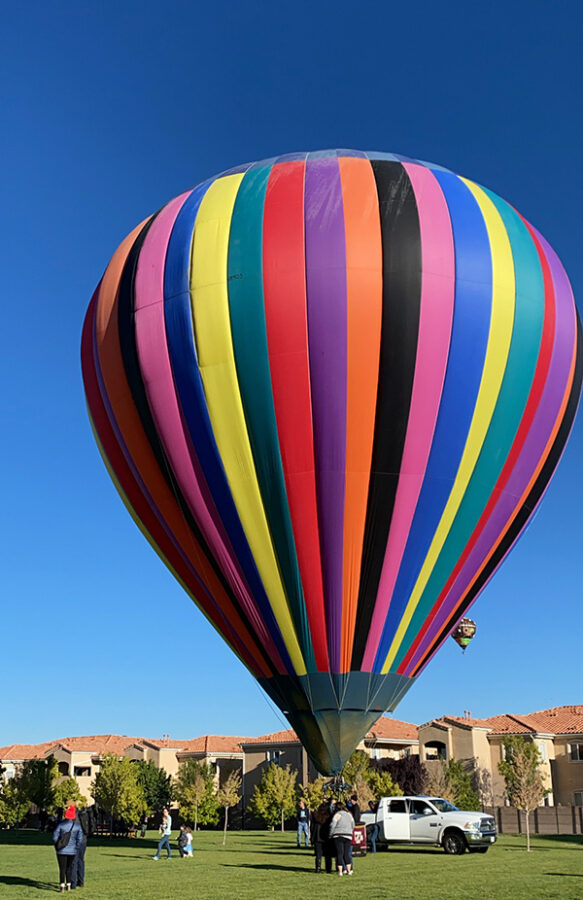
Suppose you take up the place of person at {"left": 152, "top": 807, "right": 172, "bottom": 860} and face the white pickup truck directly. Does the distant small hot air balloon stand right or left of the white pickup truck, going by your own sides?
left

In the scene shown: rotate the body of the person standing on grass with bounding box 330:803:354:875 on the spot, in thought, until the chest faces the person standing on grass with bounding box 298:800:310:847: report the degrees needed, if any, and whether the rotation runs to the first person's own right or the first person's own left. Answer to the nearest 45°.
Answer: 0° — they already face them

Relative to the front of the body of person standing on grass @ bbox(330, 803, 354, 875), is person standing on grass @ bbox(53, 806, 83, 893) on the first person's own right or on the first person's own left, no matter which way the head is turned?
on the first person's own left

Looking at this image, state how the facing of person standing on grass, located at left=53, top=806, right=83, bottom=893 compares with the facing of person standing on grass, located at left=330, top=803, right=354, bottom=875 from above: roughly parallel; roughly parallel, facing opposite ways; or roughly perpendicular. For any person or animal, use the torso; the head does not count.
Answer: roughly parallel

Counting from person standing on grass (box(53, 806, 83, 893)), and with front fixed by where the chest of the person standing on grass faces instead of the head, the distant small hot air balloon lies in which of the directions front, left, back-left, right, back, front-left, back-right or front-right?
front-right

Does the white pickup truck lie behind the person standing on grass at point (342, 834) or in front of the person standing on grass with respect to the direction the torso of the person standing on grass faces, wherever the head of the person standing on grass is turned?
in front

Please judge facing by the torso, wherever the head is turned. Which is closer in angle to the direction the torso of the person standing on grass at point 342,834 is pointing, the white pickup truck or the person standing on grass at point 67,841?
the white pickup truck

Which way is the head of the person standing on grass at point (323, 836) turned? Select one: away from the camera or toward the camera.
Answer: away from the camera

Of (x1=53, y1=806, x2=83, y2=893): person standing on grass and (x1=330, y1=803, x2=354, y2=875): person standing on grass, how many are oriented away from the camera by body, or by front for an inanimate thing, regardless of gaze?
2

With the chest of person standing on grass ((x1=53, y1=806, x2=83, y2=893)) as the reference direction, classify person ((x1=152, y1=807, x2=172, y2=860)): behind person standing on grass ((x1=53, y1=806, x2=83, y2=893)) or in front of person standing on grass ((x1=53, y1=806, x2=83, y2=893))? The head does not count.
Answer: in front

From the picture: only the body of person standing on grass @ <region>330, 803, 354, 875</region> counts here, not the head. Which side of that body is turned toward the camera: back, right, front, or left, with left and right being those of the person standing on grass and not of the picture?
back

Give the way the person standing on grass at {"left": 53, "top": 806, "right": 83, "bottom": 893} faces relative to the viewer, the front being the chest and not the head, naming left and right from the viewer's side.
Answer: facing away from the viewer
